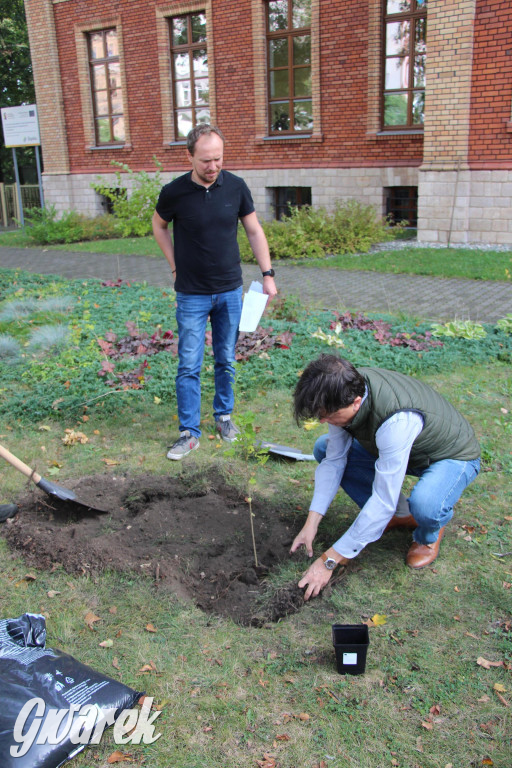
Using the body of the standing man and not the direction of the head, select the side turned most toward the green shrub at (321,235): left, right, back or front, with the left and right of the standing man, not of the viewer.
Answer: back

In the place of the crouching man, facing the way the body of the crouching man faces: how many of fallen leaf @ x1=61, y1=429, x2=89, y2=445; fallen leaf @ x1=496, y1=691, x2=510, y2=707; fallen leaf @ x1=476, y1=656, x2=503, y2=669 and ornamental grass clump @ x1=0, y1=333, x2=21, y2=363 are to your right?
2

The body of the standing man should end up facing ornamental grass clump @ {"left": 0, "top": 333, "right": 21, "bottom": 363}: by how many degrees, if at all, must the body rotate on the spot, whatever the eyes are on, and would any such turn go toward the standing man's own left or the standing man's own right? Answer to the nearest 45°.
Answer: approximately 135° to the standing man's own right

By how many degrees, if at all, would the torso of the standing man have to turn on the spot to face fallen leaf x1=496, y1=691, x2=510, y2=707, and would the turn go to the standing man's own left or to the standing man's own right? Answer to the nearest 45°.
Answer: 0° — they already face it

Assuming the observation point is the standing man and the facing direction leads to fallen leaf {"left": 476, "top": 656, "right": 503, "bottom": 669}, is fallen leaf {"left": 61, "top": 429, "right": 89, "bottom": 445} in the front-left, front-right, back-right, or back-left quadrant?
back-right

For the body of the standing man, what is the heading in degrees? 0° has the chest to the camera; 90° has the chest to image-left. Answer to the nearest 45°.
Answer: approximately 0°

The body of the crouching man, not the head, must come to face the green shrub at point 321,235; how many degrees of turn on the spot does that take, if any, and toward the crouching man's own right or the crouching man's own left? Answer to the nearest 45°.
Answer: approximately 135° to the crouching man's own right

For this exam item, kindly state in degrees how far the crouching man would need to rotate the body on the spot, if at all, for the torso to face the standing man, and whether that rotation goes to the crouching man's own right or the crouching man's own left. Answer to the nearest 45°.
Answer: approximately 90° to the crouching man's own right

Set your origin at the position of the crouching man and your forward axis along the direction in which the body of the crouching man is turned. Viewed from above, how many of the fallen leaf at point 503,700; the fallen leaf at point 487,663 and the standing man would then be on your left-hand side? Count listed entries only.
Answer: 2
